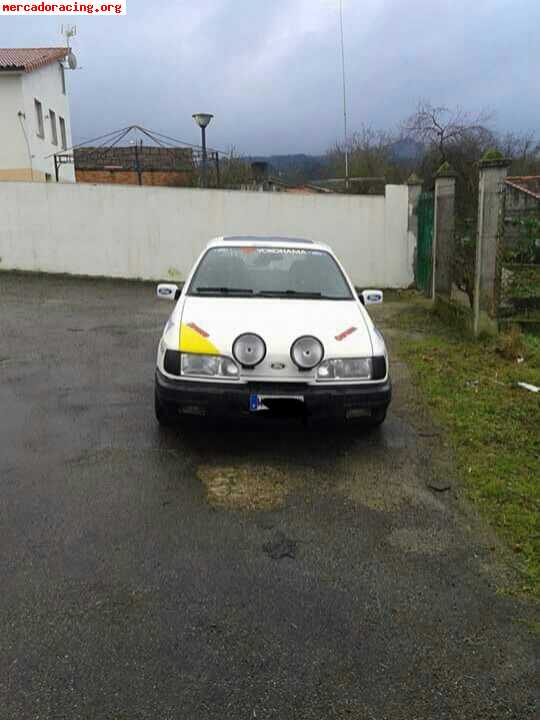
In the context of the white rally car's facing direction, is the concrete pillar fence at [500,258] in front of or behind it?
behind

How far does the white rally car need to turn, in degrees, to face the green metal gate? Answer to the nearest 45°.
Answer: approximately 180°

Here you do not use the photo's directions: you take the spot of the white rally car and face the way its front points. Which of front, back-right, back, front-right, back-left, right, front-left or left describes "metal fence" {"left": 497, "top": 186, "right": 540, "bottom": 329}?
back-left

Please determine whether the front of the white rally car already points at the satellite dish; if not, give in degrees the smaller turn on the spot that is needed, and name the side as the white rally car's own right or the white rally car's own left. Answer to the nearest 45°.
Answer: approximately 180°

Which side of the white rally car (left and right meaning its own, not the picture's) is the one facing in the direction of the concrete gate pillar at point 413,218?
back

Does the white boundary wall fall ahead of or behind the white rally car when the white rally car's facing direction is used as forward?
behind

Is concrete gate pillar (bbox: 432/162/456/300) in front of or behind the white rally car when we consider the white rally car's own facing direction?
behind

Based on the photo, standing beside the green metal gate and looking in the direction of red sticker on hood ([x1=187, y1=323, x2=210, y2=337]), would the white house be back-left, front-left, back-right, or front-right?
back-right

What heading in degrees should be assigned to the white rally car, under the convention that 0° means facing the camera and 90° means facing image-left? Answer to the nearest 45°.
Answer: approximately 0°

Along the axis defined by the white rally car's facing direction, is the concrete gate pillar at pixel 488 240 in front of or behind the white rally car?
behind
